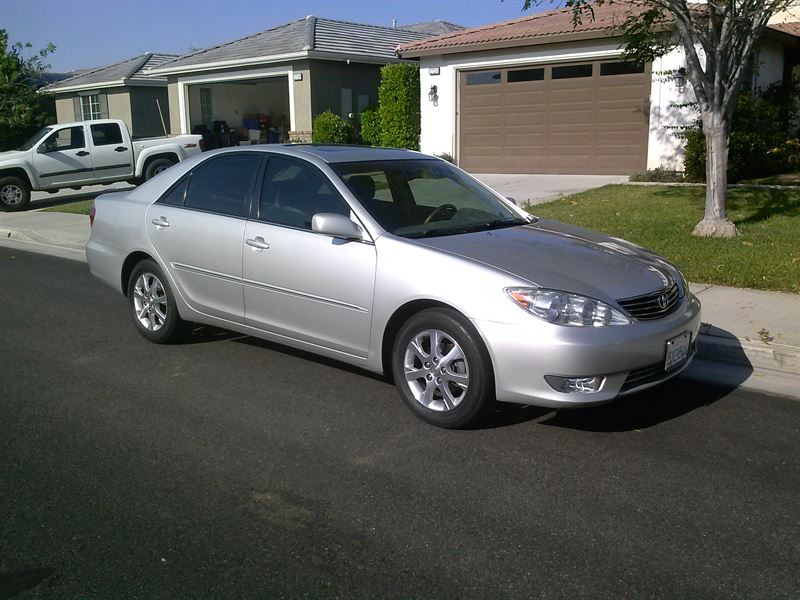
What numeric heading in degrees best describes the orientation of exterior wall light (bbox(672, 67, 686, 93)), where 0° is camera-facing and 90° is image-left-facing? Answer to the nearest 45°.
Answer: approximately 45°

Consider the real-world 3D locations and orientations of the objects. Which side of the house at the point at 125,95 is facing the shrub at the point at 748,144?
left

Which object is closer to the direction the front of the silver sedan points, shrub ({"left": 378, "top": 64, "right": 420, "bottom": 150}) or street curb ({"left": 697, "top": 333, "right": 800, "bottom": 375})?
the street curb

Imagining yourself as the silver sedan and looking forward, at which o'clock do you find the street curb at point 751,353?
The street curb is roughly at 10 o'clock from the silver sedan.

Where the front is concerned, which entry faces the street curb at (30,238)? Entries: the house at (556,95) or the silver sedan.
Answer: the house

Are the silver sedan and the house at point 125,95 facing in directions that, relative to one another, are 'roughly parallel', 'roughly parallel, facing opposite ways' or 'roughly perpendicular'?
roughly perpendicular

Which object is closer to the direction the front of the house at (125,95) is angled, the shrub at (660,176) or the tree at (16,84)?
the tree

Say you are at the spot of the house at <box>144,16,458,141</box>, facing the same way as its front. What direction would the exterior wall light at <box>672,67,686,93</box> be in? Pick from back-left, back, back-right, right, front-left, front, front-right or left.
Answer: left

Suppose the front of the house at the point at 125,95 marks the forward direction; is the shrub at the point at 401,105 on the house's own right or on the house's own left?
on the house's own left

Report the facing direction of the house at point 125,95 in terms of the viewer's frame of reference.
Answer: facing the viewer and to the left of the viewer

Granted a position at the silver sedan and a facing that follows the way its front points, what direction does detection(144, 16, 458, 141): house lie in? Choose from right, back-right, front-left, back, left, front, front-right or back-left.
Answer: back-left

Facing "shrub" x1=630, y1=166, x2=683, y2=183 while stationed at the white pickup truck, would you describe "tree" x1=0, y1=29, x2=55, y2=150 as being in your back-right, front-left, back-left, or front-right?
back-left

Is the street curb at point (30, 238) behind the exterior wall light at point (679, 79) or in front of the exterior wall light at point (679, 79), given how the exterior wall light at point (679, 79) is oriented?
in front

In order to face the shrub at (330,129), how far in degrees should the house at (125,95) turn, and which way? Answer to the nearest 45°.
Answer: approximately 45° to its left
